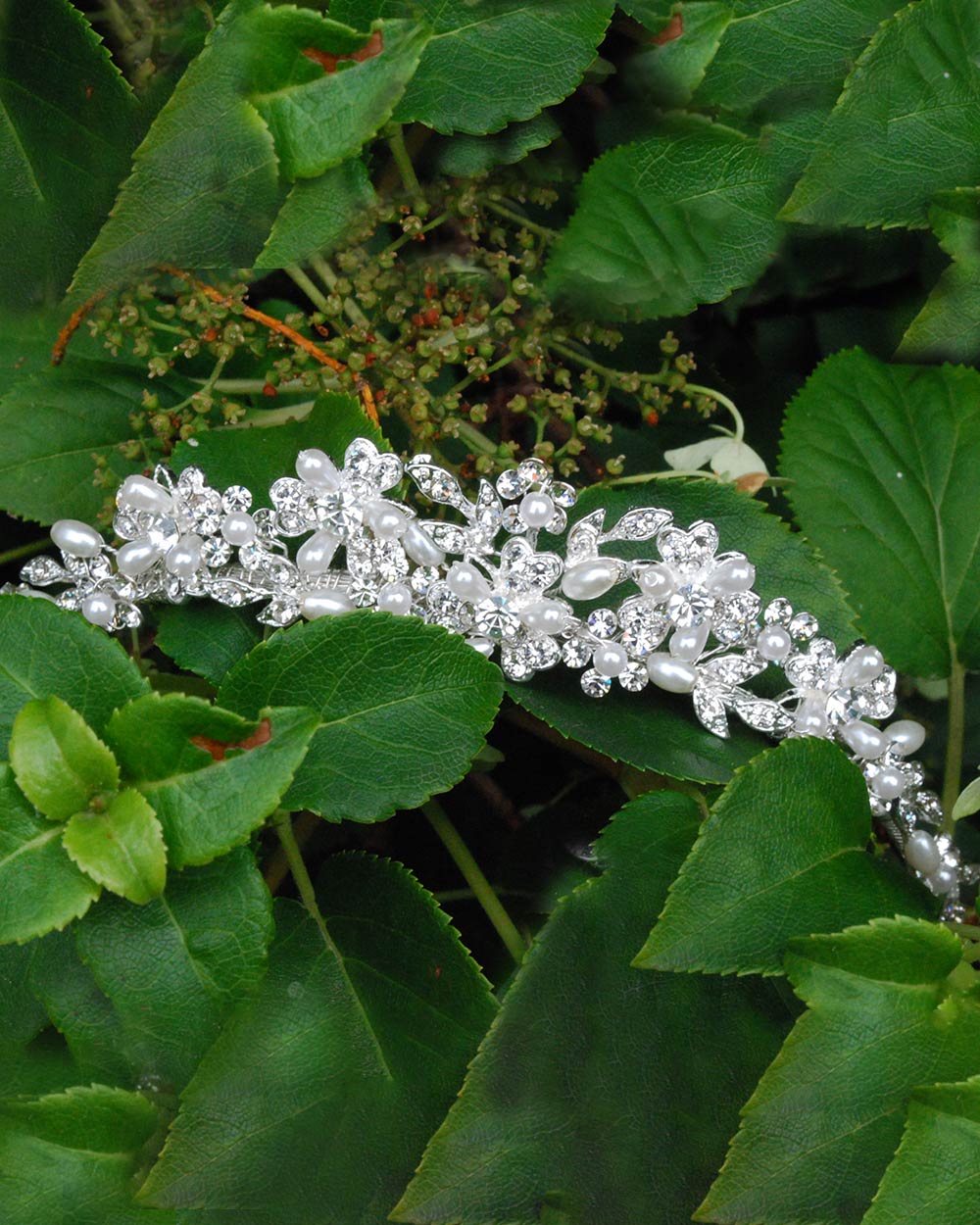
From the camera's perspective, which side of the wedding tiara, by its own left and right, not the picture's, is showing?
front
